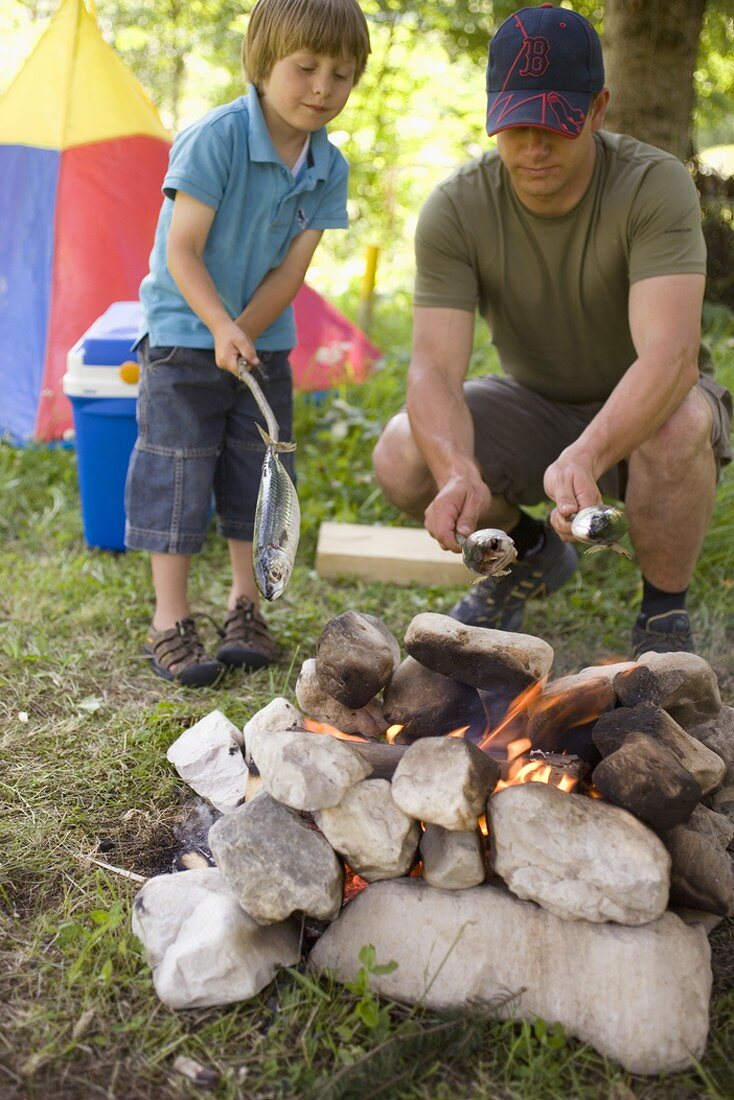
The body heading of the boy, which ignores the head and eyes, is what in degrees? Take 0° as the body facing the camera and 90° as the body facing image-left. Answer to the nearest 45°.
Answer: approximately 315°

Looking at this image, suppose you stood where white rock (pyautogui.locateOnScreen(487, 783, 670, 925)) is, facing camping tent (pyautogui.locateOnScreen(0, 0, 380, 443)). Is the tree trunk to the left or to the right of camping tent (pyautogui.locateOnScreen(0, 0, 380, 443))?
right

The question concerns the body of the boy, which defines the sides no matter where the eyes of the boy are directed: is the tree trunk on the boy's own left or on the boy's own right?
on the boy's own left

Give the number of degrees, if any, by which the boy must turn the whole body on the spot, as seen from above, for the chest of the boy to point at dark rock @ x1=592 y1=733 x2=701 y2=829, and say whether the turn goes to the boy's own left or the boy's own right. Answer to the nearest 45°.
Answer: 0° — they already face it

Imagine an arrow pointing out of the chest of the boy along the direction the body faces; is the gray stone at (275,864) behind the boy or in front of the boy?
in front

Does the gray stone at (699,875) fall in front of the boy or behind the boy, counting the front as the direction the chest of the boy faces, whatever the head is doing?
in front

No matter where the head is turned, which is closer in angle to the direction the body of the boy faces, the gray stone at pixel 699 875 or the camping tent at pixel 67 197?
the gray stone
